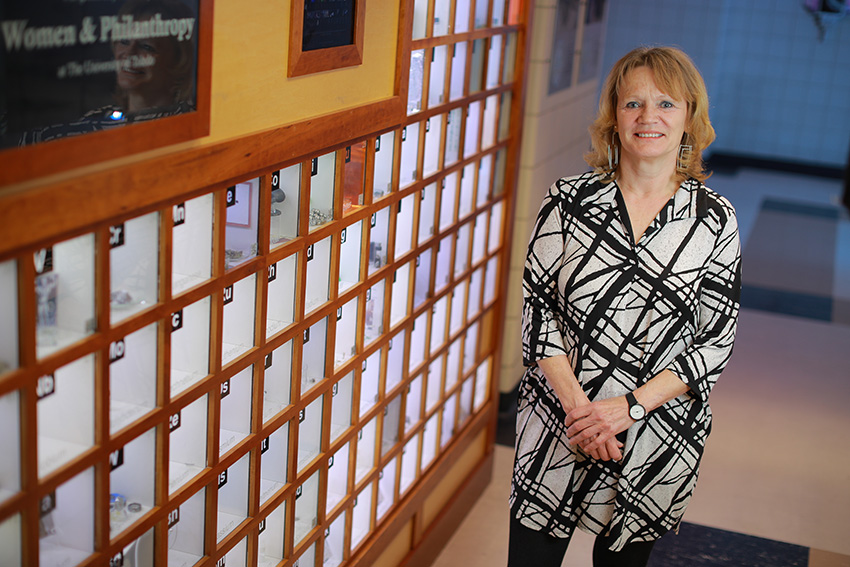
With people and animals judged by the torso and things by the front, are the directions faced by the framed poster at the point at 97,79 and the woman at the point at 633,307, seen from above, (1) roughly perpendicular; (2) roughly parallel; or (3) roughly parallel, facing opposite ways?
roughly perpendicular

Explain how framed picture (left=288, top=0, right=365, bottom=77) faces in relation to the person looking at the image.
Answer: facing the viewer and to the right of the viewer

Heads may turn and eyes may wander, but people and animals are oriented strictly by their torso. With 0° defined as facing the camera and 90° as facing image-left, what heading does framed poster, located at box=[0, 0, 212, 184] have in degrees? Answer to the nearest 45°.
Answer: approximately 315°

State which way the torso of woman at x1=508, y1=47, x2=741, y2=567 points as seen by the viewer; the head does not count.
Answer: toward the camera

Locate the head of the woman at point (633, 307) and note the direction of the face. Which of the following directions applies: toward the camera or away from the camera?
toward the camera

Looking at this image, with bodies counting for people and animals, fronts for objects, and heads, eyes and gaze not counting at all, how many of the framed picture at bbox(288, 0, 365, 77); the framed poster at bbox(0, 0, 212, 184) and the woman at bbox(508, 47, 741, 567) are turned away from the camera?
0

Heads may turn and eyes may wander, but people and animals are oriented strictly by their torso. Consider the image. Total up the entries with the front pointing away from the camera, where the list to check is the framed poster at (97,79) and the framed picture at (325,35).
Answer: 0
